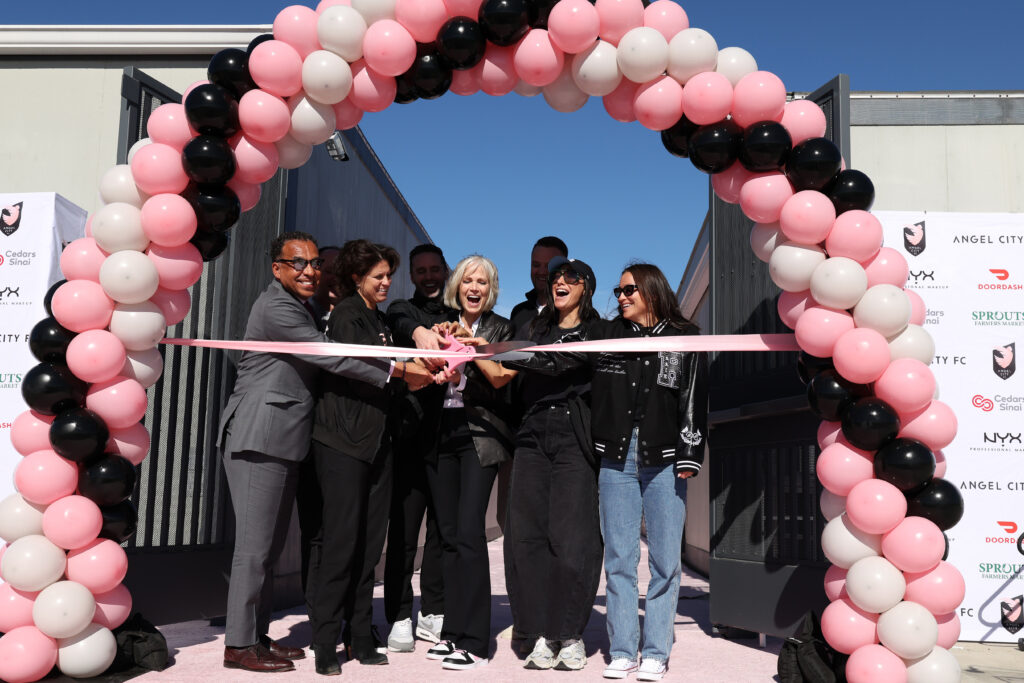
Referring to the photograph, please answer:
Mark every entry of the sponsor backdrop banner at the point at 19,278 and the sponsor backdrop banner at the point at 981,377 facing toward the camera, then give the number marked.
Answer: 2

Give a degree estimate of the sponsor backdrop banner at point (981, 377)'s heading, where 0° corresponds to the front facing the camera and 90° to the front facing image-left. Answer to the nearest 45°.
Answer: approximately 0°

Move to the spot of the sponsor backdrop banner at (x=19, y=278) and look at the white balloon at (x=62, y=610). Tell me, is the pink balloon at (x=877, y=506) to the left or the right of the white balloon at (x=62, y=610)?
left

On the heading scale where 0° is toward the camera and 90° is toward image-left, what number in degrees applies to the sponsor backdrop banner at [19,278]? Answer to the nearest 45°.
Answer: approximately 0°

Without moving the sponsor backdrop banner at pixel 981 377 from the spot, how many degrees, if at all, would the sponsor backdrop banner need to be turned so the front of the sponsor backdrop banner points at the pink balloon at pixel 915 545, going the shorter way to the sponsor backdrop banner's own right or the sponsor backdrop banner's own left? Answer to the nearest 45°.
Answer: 0° — it already faces it

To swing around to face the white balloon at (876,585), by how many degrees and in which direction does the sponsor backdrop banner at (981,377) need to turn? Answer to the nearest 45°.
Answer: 0° — it already faces it

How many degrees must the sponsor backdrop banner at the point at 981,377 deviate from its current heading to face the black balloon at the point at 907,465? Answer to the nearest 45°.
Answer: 0° — it already faces it

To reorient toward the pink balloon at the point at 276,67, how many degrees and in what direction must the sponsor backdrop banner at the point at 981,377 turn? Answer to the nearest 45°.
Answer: approximately 45° to its right

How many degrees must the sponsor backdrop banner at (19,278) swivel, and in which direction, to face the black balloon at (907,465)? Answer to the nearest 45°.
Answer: approximately 45° to its left

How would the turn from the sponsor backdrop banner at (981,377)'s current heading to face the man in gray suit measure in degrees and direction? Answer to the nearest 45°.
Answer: approximately 45° to its right

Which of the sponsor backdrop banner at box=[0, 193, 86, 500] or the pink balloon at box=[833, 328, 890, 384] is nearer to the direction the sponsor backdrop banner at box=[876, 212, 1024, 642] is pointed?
the pink balloon
